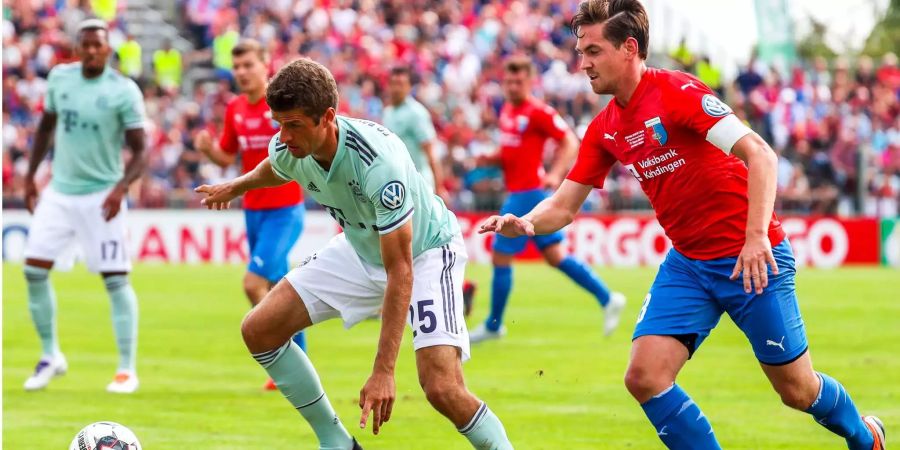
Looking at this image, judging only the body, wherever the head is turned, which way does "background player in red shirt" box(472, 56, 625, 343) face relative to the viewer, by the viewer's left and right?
facing the viewer and to the left of the viewer

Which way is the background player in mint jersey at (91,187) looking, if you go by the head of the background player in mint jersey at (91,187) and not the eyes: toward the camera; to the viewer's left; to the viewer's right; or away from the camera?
toward the camera

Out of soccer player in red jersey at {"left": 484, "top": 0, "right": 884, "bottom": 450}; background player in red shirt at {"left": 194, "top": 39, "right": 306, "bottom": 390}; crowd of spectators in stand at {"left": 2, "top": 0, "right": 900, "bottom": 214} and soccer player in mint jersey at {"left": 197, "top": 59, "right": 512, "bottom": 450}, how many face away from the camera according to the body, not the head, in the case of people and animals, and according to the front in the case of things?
0

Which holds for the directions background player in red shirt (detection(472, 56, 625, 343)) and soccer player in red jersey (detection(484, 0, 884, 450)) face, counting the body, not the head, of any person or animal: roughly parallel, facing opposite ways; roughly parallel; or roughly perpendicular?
roughly parallel

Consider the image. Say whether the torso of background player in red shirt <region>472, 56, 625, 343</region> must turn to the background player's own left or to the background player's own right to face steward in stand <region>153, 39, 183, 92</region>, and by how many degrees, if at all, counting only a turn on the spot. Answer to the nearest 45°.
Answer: approximately 90° to the background player's own right

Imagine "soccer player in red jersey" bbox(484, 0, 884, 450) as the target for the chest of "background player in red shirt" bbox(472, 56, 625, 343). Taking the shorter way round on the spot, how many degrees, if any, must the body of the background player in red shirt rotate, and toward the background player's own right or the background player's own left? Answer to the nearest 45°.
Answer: approximately 45° to the background player's own left

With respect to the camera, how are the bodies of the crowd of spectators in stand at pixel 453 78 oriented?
toward the camera

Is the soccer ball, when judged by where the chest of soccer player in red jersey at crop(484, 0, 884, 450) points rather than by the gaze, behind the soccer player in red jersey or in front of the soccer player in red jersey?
in front

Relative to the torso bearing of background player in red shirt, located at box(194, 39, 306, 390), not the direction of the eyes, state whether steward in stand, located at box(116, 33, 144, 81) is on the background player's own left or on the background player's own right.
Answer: on the background player's own right

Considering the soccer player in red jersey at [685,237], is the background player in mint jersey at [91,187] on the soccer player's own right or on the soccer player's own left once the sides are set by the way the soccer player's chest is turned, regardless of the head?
on the soccer player's own right

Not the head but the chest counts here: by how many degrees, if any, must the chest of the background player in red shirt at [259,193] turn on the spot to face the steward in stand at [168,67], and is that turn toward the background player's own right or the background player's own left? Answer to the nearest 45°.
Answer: approximately 135° to the background player's own right

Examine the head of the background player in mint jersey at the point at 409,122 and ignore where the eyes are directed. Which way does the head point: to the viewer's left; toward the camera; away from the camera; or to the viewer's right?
toward the camera
